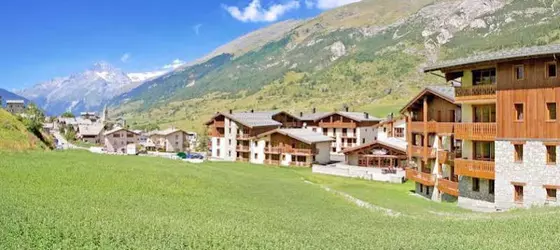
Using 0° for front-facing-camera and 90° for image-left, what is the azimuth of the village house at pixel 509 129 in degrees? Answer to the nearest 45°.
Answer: approximately 45°
